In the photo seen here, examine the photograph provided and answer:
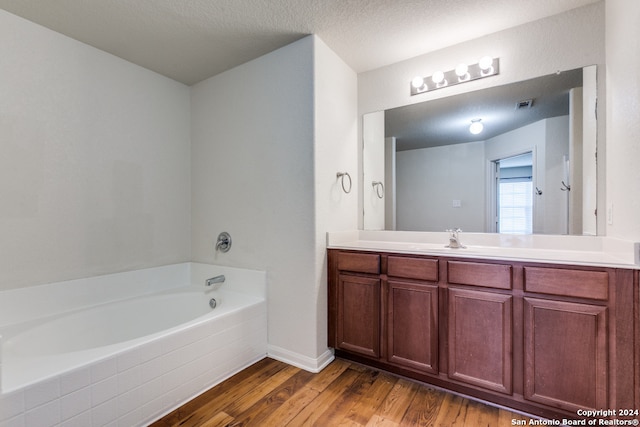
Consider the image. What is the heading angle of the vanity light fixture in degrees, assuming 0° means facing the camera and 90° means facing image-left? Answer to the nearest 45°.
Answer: approximately 45°

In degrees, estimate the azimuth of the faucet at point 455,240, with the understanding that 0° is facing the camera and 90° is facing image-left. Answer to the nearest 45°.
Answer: approximately 45°

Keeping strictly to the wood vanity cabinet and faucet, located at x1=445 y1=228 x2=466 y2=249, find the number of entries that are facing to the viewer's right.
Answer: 0
